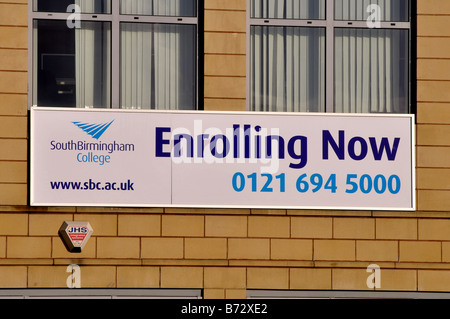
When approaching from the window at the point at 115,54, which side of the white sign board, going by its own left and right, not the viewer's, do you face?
right

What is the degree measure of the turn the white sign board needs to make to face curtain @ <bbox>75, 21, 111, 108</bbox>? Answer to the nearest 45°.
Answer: approximately 90° to its right

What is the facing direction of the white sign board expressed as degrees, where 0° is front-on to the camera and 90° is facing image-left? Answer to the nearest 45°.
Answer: approximately 0°

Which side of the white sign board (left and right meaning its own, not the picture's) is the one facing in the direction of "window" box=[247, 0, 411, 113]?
left
